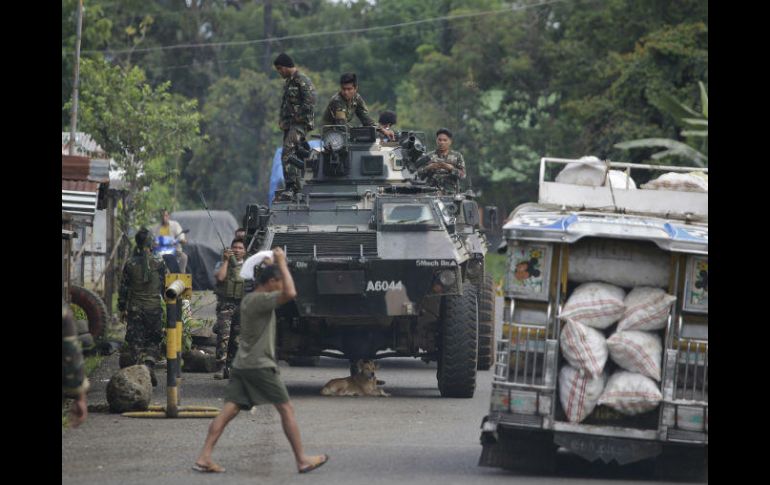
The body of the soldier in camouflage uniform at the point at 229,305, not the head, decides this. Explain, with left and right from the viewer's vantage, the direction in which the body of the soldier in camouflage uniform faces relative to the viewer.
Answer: facing the viewer and to the left of the viewer

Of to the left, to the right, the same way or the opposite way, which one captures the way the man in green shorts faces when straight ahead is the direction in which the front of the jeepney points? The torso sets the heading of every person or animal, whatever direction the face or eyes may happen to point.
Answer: to the right

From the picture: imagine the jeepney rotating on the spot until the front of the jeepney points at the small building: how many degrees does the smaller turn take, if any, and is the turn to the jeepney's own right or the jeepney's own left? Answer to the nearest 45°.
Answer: approximately 45° to the jeepney's own left

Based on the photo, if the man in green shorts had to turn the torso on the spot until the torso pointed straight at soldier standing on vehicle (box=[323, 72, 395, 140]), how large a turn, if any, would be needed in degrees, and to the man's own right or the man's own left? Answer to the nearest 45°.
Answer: approximately 90° to the man's own left

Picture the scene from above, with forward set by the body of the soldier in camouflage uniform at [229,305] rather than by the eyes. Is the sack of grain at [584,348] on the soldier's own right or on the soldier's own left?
on the soldier's own left

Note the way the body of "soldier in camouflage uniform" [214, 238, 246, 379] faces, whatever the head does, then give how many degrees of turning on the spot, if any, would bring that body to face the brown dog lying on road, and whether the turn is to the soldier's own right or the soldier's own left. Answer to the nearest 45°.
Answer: approximately 90° to the soldier's own left

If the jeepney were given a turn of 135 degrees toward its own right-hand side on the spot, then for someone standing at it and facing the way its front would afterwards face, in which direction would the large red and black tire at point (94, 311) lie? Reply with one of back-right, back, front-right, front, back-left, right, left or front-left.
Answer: back

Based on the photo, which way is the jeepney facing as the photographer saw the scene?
facing away from the viewer

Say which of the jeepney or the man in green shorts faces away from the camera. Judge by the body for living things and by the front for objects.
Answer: the jeepney
